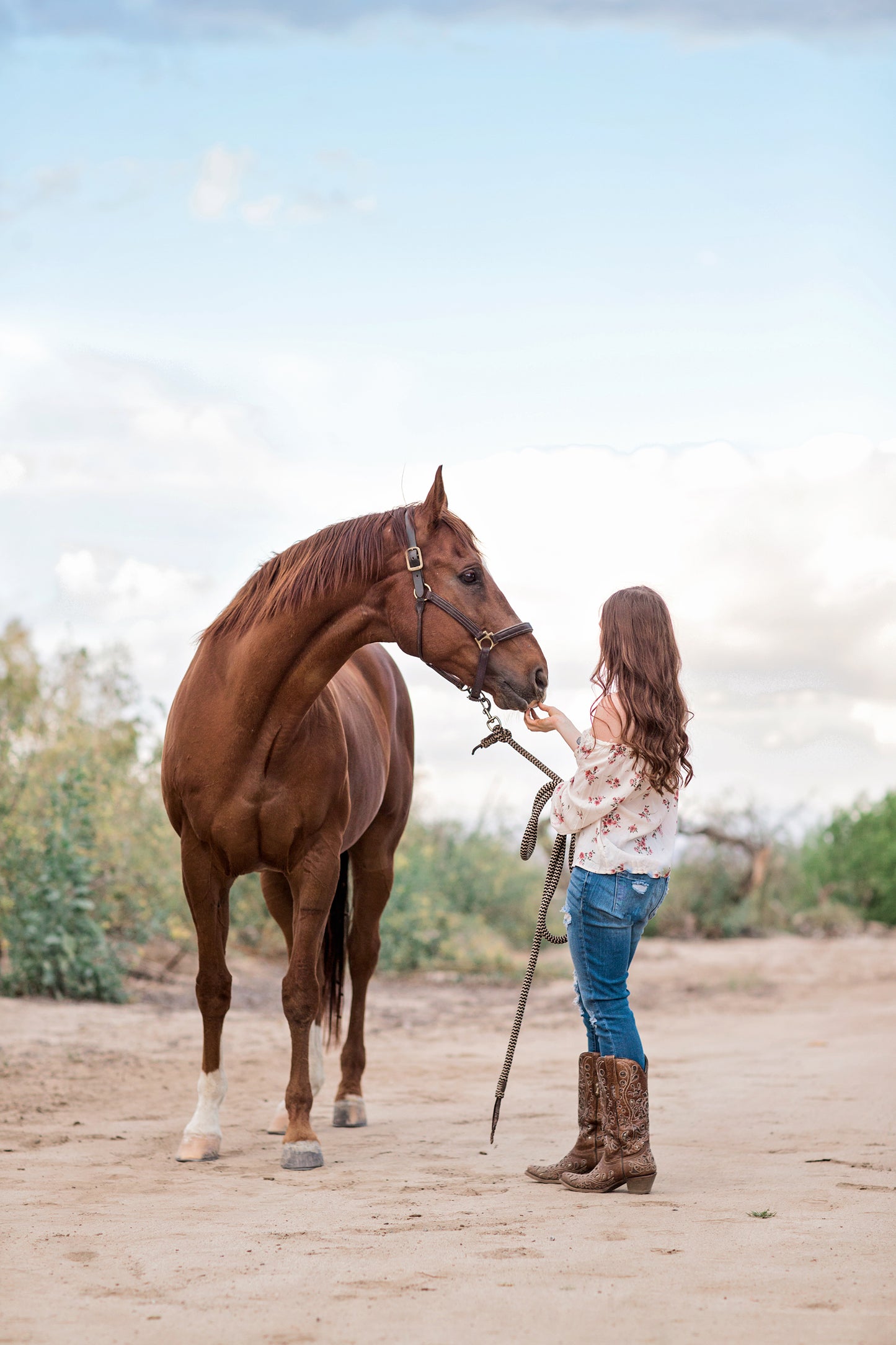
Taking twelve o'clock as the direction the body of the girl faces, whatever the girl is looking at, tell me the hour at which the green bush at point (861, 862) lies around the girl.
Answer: The green bush is roughly at 2 o'clock from the girl.

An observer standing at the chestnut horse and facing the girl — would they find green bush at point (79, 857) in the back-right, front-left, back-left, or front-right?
back-left

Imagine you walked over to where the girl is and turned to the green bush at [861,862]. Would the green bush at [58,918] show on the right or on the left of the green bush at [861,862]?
left

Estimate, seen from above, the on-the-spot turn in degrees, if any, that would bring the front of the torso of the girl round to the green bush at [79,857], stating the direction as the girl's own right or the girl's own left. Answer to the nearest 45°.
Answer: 0° — they already face it

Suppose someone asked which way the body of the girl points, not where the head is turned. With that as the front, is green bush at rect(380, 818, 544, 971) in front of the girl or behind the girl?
in front

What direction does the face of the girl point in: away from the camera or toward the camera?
away from the camera

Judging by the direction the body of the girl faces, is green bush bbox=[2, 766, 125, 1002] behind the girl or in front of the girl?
in front

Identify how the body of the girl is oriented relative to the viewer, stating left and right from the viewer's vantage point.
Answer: facing away from the viewer and to the left of the viewer

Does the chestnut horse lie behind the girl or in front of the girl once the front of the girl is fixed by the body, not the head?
in front

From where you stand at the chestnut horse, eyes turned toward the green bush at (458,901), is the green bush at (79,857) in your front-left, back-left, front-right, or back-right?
front-left
